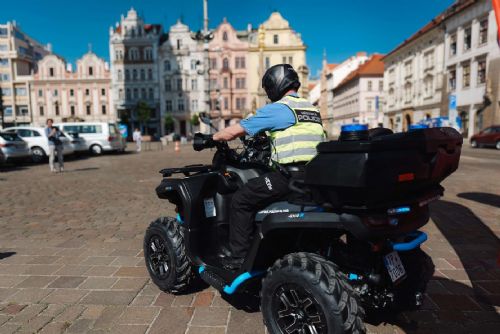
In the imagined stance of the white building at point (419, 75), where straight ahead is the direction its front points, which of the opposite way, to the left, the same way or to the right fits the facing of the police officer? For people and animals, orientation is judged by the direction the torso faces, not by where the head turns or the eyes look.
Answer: to the right

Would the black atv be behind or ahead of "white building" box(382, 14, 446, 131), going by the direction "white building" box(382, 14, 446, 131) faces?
ahead

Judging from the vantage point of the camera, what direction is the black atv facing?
facing away from the viewer and to the left of the viewer

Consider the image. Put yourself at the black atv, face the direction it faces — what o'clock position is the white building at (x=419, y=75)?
The white building is roughly at 2 o'clock from the black atv.

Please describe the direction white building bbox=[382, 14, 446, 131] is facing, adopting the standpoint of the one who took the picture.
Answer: facing the viewer and to the left of the viewer

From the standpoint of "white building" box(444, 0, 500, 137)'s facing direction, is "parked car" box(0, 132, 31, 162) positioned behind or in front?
in front

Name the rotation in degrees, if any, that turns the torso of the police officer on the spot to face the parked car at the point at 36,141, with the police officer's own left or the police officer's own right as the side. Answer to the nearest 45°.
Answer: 0° — they already face it

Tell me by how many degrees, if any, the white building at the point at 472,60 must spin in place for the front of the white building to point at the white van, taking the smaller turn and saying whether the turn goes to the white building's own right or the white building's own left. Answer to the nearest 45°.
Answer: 0° — it already faces it

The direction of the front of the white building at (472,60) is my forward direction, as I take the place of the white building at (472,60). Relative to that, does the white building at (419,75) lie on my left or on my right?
on my right

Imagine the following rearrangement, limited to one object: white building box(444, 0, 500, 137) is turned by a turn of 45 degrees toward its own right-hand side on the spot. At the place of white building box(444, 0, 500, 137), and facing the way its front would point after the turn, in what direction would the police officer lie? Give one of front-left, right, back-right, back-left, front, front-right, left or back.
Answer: left

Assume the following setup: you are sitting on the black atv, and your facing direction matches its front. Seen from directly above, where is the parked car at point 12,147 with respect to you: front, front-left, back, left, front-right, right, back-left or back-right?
front

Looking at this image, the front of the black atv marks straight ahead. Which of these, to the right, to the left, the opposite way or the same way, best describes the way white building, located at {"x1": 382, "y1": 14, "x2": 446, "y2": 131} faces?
to the left

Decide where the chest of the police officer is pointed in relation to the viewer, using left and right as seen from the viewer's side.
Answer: facing away from the viewer and to the left of the viewer

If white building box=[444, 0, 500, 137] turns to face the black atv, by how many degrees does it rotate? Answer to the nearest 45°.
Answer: approximately 45° to its left

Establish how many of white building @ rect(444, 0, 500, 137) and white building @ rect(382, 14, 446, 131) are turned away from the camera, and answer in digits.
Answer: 0

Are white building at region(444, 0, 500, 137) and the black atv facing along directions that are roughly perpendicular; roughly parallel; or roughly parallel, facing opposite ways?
roughly perpendicular
